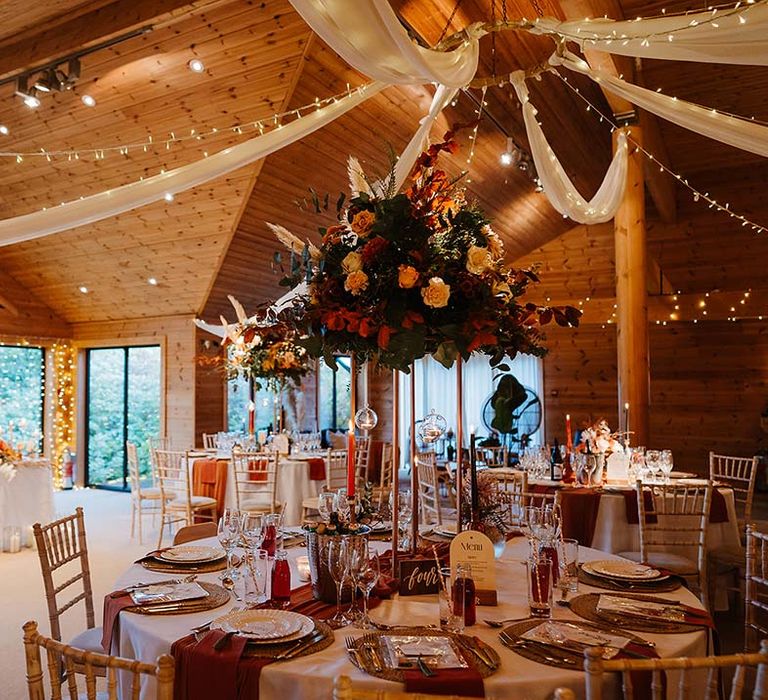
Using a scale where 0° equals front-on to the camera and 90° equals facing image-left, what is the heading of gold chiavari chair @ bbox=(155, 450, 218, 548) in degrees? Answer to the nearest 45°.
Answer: approximately 225°

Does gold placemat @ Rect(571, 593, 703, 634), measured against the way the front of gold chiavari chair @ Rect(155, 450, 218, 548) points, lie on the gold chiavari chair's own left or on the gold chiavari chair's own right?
on the gold chiavari chair's own right

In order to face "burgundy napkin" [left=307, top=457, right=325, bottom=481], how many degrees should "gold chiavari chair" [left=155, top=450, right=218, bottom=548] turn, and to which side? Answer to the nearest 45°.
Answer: approximately 45° to its right

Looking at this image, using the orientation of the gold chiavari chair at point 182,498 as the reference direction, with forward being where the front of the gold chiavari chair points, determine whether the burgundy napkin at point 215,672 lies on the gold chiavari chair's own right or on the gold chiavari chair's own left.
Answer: on the gold chiavari chair's own right

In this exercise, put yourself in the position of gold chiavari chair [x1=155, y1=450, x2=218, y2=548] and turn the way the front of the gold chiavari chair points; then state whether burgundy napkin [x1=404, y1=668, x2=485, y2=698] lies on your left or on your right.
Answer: on your right

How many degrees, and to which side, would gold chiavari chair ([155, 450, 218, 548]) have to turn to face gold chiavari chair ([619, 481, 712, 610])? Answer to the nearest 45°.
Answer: approximately 90° to its right
